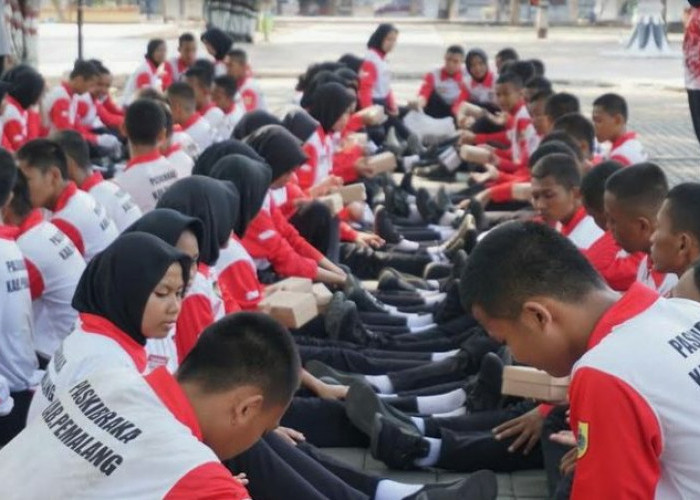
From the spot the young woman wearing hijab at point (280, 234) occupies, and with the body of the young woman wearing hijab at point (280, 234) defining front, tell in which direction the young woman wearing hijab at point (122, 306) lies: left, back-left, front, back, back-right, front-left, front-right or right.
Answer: right

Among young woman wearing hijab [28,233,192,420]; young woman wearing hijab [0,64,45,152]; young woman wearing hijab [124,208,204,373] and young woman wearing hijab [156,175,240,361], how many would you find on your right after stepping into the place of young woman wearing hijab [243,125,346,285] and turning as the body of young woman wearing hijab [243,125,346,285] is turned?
3

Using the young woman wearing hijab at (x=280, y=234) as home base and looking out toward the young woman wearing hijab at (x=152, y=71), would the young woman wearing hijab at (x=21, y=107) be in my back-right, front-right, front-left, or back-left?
front-left

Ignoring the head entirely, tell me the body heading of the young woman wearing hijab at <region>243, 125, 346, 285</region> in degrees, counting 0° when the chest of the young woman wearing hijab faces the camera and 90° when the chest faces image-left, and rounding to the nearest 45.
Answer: approximately 270°

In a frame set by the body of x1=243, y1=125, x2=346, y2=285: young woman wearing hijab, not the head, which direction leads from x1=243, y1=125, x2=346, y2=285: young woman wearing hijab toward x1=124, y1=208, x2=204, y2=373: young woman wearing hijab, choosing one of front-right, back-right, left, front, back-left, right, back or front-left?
right

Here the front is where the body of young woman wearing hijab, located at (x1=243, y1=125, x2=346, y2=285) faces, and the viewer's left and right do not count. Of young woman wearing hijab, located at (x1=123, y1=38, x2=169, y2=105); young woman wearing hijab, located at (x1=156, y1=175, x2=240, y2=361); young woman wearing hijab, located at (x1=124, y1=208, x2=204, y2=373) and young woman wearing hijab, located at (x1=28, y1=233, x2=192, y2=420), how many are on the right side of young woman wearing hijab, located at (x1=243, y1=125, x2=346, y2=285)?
3

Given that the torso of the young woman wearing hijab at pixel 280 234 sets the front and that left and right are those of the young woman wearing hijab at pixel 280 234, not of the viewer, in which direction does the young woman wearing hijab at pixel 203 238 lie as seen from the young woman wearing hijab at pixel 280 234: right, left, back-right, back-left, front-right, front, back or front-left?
right

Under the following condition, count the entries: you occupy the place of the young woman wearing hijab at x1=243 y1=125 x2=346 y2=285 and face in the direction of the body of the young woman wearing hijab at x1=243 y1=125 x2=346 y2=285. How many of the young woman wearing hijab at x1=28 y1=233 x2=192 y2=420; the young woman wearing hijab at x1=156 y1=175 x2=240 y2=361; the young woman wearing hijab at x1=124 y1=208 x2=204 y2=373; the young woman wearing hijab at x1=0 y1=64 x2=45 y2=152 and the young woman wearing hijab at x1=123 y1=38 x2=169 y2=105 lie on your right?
3

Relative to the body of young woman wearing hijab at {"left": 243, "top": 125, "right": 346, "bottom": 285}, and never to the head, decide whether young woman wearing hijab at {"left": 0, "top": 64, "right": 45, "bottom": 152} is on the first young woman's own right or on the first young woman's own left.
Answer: on the first young woman's own left
